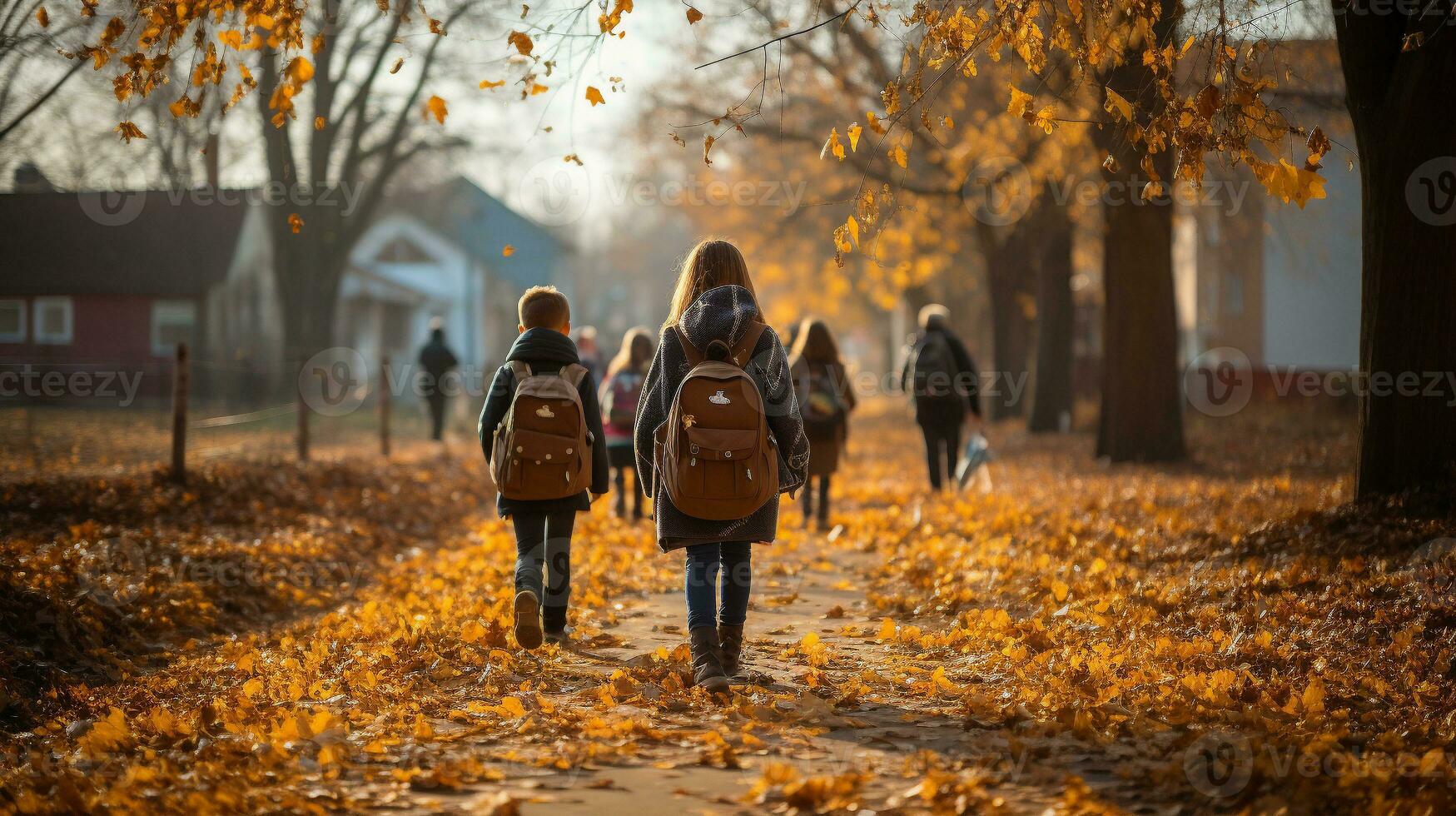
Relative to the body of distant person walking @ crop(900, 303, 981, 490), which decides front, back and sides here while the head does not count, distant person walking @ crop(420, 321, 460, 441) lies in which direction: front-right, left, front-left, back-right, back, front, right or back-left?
front-left

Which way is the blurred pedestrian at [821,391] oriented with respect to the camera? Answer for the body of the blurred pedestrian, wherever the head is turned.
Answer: away from the camera

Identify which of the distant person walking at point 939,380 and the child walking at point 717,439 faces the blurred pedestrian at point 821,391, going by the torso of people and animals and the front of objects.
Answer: the child walking

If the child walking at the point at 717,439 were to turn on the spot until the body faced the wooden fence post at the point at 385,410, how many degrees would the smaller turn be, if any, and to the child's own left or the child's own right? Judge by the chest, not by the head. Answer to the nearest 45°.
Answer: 0° — they already face it

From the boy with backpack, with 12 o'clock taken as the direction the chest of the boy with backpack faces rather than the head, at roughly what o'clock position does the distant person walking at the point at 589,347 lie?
The distant person walking is roughly at 12 o'clock from the boy with backpack.

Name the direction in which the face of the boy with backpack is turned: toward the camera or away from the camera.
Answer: away from the camera

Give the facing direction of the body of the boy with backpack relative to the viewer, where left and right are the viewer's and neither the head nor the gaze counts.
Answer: facing away from the viewer

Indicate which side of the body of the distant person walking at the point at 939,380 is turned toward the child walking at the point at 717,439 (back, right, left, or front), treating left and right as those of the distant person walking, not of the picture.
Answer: back

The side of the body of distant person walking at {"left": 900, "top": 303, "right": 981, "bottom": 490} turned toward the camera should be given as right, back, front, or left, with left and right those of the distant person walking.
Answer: back

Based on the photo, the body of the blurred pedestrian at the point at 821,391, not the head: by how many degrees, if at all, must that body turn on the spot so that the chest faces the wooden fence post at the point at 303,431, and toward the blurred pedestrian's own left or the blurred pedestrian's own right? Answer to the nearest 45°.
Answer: approximately 45° to the blurred pedestrian's own left

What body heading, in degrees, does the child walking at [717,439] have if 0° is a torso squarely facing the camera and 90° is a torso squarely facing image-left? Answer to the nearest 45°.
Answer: approximately 180°

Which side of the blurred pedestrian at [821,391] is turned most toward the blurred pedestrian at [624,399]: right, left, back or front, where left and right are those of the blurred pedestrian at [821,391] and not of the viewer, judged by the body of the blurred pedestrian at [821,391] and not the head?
left

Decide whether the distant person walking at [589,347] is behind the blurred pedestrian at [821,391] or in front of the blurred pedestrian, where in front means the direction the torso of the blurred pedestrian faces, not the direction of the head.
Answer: in front

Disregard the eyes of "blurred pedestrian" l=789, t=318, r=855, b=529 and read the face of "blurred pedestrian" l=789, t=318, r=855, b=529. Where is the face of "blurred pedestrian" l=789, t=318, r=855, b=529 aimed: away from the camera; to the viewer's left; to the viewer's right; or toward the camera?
away from the camera

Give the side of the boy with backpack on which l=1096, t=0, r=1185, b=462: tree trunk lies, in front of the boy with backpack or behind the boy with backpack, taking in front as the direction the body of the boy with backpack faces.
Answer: in front

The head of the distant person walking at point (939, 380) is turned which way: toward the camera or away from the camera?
away from the camera
